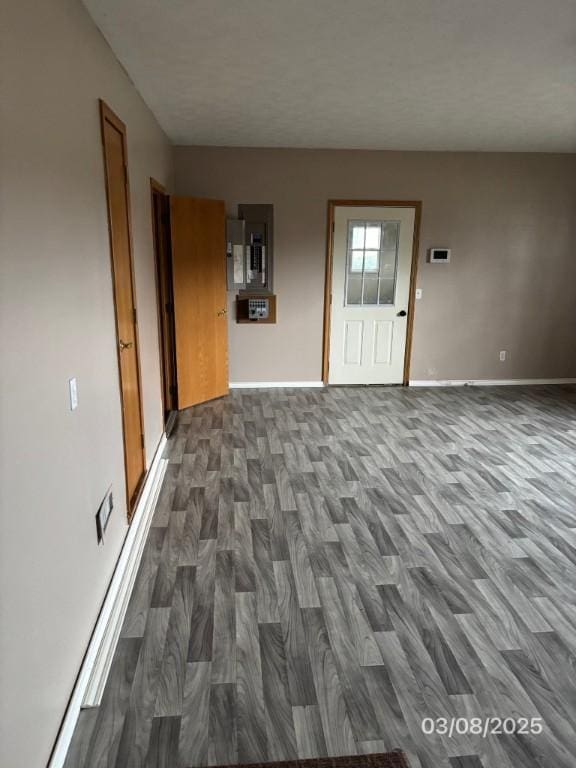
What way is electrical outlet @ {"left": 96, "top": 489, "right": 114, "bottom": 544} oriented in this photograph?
to the viewer's right

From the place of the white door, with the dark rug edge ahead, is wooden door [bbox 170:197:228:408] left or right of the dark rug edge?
right

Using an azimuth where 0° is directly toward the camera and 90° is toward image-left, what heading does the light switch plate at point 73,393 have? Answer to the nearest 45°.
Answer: approximately 270°

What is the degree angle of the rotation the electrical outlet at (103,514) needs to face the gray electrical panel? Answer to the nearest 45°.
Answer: approximately 45° to its left

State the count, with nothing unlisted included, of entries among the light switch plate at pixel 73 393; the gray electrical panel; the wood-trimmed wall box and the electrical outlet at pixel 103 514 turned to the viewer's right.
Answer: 2

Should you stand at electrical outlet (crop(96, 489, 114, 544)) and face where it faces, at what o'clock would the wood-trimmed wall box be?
The wood-trimmed wall box is roughly at 10 o'clock from the electrical outlet.

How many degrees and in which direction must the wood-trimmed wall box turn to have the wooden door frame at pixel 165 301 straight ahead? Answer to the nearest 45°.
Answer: approximately 45° to its right

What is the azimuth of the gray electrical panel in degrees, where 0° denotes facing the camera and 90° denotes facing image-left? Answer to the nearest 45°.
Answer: approximately 0°

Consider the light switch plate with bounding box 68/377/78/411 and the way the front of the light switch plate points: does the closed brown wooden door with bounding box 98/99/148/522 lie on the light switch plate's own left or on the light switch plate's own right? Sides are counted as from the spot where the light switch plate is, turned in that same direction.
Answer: on the light switch plate's own left

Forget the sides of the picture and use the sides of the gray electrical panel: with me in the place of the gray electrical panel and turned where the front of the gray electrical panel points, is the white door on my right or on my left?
on my left
